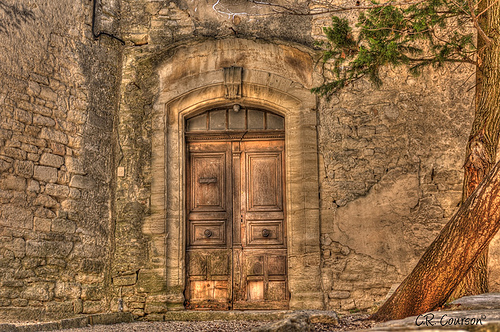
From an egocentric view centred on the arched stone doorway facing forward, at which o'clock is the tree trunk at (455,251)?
The tree trunk is roughly at 11 o'clock from the arched stone doorway.

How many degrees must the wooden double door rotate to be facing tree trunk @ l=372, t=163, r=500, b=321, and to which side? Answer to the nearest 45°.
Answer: approximately 45° to its left

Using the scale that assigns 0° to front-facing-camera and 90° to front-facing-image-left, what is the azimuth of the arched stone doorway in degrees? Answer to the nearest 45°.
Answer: approximately 0°
